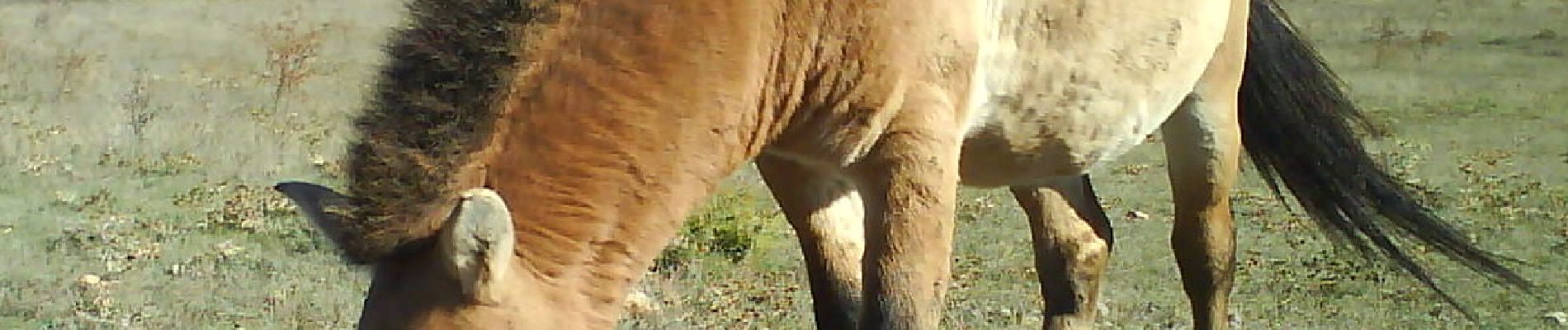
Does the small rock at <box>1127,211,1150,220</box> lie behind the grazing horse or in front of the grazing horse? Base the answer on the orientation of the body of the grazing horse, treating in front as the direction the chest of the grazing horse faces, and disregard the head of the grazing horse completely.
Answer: behind

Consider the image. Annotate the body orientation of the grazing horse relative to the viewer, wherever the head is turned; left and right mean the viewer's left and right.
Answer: facing the viewer and to the left of the viewer

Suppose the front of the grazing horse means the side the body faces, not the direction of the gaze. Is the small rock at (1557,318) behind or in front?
behind
